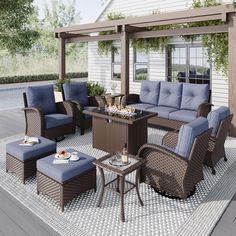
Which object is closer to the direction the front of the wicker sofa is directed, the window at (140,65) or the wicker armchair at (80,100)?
the wicker armchair

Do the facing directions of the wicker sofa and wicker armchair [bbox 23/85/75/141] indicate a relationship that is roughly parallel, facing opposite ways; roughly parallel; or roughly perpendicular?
roughly perpendicular

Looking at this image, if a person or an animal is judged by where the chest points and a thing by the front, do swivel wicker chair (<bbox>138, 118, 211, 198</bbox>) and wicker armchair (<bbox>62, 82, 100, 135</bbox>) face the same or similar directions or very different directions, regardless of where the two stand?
very different directions

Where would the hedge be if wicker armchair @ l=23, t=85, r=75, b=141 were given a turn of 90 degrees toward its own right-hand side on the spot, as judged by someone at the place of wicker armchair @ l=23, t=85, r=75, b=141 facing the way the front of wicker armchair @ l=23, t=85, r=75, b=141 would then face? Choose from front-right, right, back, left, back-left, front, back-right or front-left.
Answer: back-right

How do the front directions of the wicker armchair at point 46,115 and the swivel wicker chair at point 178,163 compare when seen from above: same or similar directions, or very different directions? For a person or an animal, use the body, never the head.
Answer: very different directions

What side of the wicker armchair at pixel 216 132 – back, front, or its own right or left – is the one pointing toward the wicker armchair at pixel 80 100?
front

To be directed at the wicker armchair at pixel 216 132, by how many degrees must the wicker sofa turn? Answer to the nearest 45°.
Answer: approximately 45° to its left

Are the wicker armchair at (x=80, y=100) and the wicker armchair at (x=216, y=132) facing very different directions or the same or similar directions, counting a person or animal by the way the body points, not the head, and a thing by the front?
very different directions

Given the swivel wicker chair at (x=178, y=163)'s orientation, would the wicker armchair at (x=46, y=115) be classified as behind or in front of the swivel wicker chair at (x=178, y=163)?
in front

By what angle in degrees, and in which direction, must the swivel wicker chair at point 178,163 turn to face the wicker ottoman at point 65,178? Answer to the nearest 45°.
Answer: approximately 45° to its left

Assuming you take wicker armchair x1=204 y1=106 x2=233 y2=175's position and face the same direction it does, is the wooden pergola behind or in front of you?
in front

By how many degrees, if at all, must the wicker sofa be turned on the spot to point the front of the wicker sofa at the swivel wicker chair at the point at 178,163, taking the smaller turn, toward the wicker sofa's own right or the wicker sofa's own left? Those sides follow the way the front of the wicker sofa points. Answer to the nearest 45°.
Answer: approximately 45° to the wicker sofa's own left
